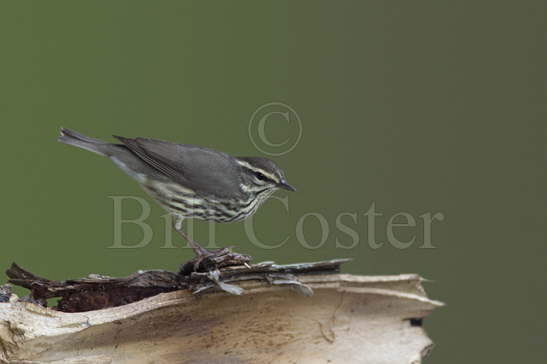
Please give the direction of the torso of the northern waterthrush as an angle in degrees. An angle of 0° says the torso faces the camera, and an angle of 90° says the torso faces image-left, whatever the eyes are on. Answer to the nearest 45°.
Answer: approximately 270°
